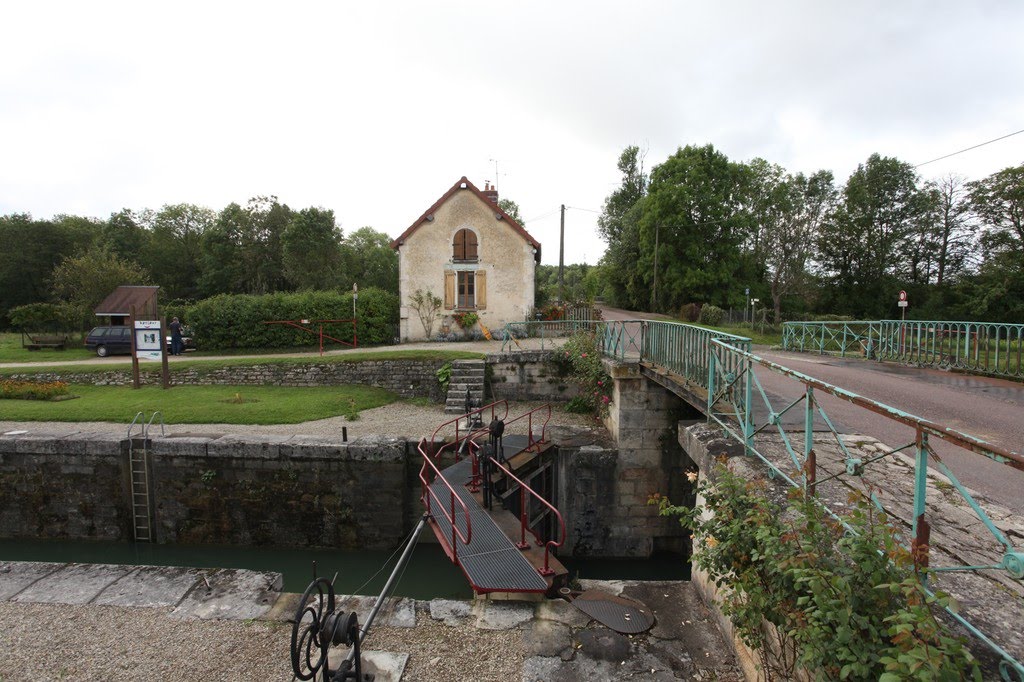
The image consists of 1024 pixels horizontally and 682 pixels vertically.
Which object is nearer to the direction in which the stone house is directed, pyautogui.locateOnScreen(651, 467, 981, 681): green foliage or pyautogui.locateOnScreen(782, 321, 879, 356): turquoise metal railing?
the green foliage

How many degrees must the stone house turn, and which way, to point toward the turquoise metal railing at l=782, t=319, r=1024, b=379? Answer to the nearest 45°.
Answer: approximately 45° to its left

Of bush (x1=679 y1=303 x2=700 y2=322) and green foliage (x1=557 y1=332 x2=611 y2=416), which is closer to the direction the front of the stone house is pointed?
the green foliage

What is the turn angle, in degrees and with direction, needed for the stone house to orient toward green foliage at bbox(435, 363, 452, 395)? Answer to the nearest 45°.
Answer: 0° — it already faces it

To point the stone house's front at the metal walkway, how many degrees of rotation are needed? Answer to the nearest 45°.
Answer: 0° — it already faces it

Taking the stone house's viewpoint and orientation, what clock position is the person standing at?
The person standing is roughly at 3 o'clock from the stone house.

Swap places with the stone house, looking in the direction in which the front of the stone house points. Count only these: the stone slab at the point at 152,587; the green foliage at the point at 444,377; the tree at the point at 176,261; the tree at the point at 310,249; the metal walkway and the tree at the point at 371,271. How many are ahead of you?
3

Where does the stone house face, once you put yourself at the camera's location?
facing the viewer

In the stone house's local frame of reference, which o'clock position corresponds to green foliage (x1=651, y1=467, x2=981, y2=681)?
The green foliage is roughly at 12 o'clock from the stone house.

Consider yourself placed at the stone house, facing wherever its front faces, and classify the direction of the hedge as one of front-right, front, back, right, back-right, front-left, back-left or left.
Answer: right

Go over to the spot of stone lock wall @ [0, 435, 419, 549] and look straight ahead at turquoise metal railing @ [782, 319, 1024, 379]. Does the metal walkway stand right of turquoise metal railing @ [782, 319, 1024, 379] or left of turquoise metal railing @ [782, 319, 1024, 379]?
right

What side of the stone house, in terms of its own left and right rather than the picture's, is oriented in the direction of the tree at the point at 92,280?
right

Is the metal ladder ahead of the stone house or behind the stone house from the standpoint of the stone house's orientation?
ahead

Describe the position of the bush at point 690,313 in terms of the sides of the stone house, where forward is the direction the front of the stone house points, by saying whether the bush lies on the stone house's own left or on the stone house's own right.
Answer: on the stone house's own left

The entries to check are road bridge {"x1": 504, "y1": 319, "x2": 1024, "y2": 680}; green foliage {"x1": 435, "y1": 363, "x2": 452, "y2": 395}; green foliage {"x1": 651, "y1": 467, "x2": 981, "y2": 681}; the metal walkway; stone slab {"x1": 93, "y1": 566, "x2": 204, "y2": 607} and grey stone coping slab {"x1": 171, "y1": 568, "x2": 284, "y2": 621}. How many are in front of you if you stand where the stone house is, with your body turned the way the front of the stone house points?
6

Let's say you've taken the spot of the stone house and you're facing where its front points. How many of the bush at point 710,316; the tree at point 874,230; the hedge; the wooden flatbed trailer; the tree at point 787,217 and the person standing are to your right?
3

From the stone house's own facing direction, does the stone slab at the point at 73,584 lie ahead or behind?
ahead
